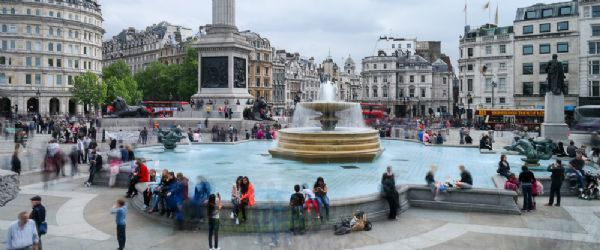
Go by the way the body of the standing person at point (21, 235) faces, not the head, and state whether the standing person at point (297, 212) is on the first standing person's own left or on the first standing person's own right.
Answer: on the first standing person's own left

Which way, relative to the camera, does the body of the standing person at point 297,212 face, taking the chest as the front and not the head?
away from the camera

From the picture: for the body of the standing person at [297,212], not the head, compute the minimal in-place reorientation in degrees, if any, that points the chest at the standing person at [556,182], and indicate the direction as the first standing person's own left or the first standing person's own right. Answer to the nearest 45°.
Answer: approximately 90° to the first standing person's own right

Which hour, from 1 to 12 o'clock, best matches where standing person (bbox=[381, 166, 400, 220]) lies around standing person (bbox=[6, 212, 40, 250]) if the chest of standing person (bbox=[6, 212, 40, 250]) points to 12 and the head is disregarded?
standing person (bbox=[381, 166, 400, 220]) is roughly at 9 o'clock from standing person (bbox=[6, 212, 40, 250]).

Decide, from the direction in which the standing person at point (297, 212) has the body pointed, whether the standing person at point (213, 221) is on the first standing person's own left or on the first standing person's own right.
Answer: on the first standing person's own left

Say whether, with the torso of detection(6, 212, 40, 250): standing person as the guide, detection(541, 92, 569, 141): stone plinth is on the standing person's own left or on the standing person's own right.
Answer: on the standing person's own left

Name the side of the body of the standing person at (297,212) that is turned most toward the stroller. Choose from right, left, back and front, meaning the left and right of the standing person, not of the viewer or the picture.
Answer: right

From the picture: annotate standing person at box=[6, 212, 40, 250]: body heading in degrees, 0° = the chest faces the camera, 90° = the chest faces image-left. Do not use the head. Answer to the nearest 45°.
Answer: approximately 0°

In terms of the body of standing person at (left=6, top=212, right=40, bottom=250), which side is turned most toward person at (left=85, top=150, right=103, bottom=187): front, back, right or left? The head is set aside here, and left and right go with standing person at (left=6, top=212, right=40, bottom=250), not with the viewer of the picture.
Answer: back

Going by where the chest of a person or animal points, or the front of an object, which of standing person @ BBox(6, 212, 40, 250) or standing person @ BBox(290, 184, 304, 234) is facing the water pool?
standing person @ BBox(290, 184, 304, 234)

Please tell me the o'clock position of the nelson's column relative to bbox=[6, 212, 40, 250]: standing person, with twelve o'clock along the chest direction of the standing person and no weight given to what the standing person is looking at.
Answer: The nelson's column is roughly at 7 o'clock from the standing person.
